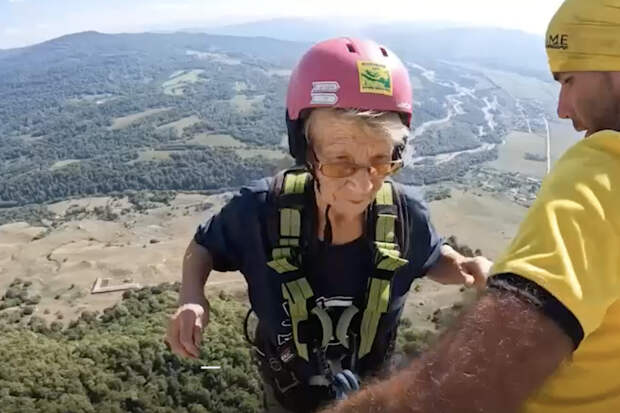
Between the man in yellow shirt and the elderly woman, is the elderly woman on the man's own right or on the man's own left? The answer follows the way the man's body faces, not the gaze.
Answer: on the man's own right

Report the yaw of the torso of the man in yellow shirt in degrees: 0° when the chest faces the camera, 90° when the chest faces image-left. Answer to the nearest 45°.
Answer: approximately 90°
